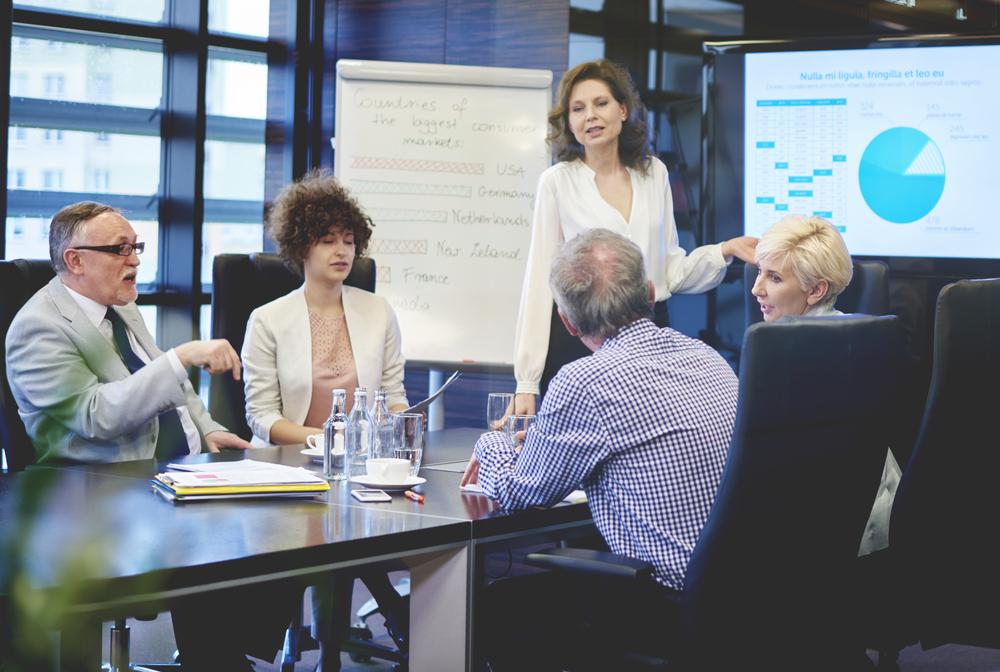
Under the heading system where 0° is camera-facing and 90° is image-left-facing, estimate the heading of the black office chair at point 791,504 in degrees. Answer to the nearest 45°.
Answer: approximately 135°

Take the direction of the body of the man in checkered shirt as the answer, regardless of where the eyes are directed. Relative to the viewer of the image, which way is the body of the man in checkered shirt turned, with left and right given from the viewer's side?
facing away from the viewer and to the left of the viewer

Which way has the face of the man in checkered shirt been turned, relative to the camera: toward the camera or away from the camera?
away from the camera
